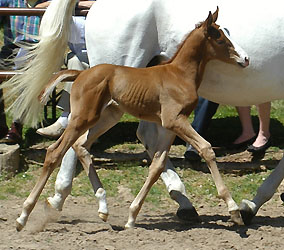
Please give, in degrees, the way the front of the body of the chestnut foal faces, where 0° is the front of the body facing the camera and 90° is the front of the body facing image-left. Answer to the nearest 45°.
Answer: approximately 270°
